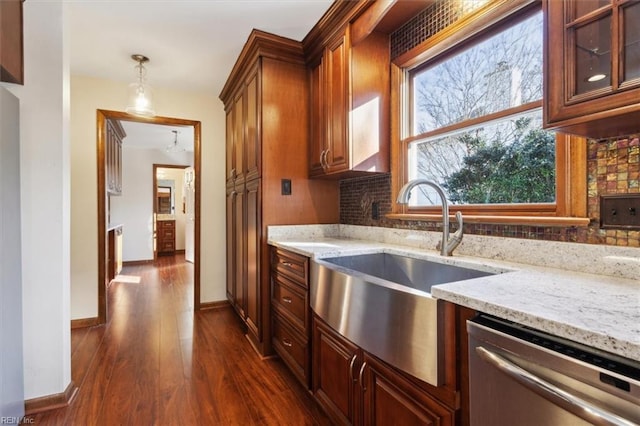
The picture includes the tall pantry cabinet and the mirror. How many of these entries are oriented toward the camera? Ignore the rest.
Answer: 1

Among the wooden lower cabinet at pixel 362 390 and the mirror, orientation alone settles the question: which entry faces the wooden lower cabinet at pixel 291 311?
the mirror

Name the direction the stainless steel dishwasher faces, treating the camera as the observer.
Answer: facing the viewer and to the left of the viewer

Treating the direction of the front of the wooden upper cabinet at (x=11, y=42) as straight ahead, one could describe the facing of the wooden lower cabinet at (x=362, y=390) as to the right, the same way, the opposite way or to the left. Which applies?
the opposite way

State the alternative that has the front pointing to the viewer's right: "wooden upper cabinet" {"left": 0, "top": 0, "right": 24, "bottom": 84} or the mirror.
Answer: the wooden upper cabinet

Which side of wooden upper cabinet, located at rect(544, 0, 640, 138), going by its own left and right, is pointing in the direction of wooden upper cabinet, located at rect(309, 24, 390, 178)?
right

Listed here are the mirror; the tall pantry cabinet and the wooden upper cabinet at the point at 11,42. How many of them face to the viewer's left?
1

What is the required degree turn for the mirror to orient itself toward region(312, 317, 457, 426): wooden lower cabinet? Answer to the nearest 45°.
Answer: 0° — it already faces it

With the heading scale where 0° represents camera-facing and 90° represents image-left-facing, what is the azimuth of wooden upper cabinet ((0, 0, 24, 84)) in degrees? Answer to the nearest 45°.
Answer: approximately 270°

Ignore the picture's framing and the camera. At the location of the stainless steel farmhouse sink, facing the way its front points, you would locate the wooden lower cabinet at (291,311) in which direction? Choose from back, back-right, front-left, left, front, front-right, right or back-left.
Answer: right

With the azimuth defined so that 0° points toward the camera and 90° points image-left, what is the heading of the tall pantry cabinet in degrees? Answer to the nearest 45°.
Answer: approximately 90°

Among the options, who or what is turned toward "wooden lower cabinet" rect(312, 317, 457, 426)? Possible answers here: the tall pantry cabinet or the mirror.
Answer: the mirror

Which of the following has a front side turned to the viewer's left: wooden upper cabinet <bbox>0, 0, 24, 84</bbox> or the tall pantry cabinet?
the tall pantry cabinet

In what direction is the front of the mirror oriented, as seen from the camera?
facing the viewer
